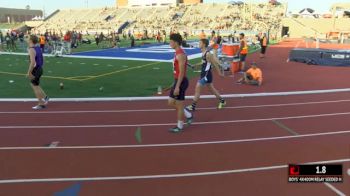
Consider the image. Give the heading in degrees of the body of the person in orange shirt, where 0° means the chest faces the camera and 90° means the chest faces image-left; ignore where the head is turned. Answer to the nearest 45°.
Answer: approximately 90°

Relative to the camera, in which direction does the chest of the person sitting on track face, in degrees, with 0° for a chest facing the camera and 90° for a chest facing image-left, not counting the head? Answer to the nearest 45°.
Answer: approximately 45°

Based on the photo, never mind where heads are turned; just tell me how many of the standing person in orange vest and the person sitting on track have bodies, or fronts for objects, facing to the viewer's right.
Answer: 0
